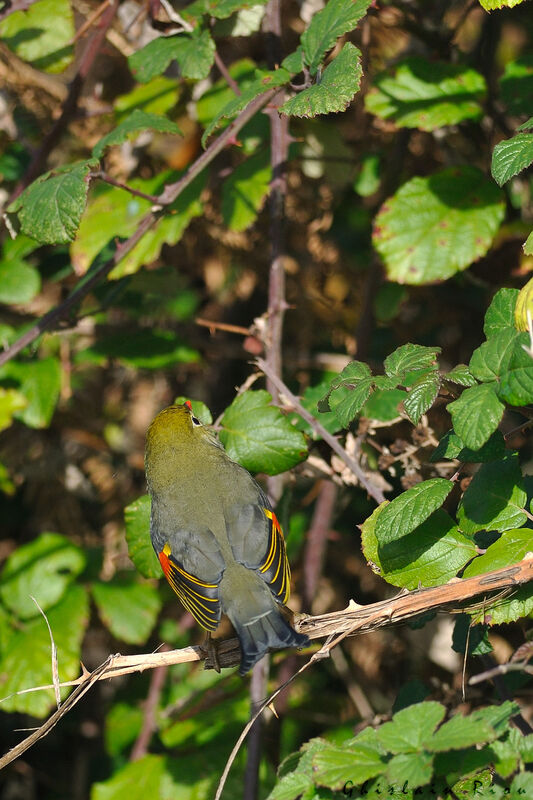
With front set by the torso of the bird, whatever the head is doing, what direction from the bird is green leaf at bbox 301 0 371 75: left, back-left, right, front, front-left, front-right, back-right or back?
right

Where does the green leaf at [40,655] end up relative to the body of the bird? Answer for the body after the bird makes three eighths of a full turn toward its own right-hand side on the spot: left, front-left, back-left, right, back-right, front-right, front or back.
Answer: back

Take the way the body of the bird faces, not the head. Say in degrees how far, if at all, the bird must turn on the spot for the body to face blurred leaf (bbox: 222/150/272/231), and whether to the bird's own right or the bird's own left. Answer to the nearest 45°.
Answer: approximately 45° to the bird's own right

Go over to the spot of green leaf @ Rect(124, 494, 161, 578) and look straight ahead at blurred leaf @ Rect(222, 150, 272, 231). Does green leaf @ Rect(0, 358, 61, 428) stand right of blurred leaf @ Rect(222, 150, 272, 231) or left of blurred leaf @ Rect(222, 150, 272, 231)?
left

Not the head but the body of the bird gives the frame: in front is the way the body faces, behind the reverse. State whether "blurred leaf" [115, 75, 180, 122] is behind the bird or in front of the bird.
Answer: in front

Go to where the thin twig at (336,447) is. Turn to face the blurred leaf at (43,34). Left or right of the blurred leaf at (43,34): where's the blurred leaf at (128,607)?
left

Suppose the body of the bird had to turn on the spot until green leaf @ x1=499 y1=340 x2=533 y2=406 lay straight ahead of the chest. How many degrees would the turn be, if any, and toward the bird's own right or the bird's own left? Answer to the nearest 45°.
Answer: approximately 135° to the bird's own right

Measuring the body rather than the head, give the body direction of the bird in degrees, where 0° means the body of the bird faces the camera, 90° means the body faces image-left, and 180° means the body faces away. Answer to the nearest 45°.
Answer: approximately 180°

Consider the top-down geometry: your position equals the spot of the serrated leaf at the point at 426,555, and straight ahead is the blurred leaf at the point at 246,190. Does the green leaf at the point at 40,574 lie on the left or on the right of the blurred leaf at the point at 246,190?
left
